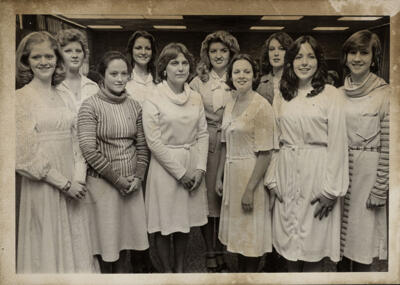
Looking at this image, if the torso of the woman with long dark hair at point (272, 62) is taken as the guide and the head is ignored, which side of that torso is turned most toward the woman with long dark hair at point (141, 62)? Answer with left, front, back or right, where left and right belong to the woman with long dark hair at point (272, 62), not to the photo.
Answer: right
